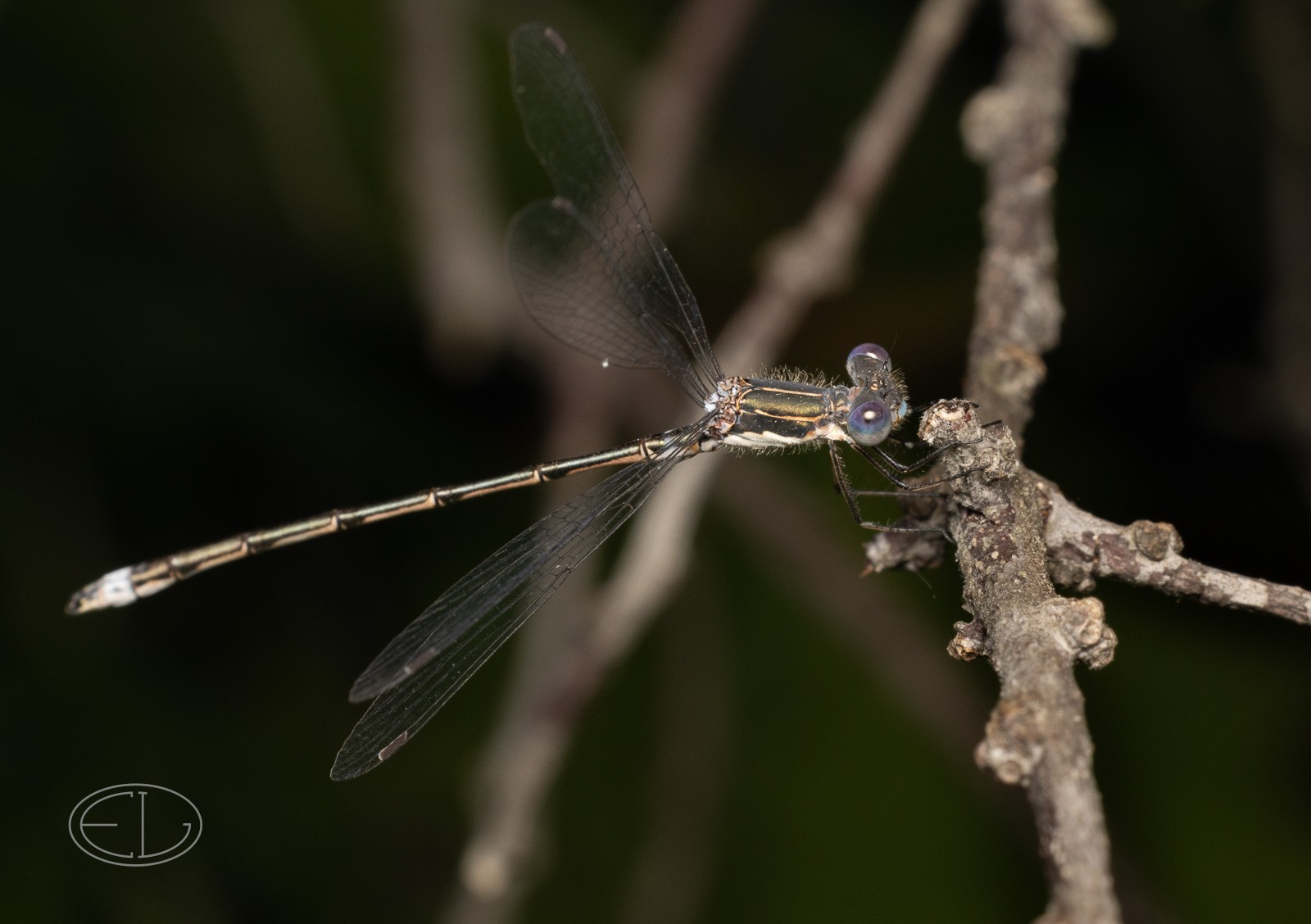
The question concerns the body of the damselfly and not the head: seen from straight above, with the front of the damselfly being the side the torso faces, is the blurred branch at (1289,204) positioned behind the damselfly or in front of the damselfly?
in front

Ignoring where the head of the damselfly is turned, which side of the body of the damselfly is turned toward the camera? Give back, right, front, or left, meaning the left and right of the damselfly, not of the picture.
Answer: right

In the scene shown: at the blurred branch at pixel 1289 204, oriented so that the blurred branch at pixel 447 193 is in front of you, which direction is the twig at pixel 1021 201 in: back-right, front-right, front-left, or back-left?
front-left

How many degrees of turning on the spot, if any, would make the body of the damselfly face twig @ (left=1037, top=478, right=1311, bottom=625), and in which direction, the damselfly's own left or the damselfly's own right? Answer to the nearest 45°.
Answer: approximately 45° to the damselfly's own right
